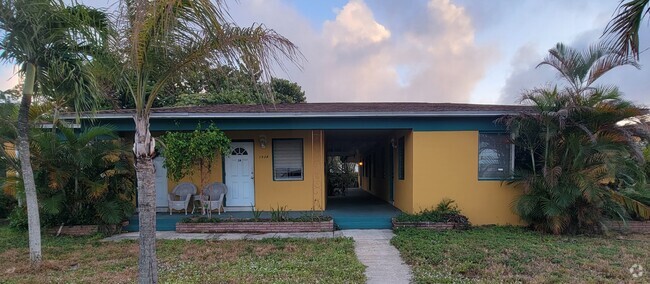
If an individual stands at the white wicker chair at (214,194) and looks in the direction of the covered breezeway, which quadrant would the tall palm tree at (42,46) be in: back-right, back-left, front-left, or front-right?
back-right

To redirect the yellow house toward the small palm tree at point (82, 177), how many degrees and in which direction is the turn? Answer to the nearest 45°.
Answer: approximately 90° to its right

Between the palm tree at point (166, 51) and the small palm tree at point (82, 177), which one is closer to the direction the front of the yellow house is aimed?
the palm tree

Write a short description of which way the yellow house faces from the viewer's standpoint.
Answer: facing the viewer
